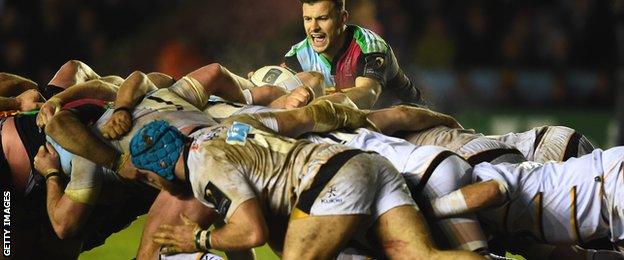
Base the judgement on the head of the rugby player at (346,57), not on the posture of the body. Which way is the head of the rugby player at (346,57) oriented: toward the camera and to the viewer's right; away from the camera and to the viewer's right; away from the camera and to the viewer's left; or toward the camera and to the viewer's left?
toward the camera and to the viewer's left

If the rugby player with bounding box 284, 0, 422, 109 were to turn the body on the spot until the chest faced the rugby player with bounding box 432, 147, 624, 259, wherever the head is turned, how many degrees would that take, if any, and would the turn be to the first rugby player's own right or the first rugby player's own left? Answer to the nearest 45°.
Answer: approximately 90° to the first rugby player's own left

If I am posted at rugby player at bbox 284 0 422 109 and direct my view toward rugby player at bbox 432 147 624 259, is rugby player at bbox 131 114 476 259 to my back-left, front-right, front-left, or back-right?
front-right

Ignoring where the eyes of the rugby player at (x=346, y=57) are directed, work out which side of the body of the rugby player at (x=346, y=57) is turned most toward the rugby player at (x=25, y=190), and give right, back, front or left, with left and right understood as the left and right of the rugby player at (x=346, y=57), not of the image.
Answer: front

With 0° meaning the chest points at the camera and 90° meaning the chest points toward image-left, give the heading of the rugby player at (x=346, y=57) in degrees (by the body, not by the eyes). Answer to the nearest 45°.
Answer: approximately 45°

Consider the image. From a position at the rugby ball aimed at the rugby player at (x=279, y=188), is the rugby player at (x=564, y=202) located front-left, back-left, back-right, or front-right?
front-left
